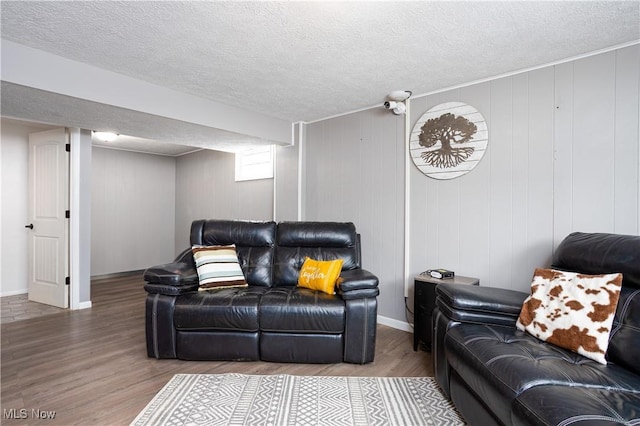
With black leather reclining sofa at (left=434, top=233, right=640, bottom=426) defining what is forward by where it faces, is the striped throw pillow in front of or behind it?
in front

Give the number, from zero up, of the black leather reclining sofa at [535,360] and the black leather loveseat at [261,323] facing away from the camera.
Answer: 0

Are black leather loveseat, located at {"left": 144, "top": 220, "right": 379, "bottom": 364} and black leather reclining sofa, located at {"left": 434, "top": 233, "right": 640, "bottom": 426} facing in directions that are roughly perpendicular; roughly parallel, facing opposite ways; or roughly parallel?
roughly perpendicular

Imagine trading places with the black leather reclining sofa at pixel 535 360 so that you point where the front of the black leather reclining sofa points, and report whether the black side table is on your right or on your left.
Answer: on your right

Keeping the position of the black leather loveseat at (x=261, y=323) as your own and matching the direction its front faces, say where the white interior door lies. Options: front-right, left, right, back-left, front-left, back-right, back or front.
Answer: back-right

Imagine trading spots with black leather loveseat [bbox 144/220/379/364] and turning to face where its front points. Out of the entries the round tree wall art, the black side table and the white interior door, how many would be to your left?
2

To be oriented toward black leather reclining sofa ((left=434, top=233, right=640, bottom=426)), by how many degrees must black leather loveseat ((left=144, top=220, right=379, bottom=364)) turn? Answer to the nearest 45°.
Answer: approximately 45° to its left

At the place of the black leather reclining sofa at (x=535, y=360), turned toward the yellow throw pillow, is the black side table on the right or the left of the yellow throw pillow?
right

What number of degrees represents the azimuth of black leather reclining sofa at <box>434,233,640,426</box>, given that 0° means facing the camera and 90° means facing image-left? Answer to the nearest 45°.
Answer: approximately 45°

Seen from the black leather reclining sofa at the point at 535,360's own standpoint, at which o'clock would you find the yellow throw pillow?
The yellow throw pillow is roughly at 2 o'clock from the black leather reclining sofa.

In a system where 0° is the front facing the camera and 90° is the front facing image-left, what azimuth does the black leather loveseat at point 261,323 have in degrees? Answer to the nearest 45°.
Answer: approximately 0°

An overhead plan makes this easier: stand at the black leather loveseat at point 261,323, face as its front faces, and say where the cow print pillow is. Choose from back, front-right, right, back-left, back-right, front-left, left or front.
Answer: front-left
